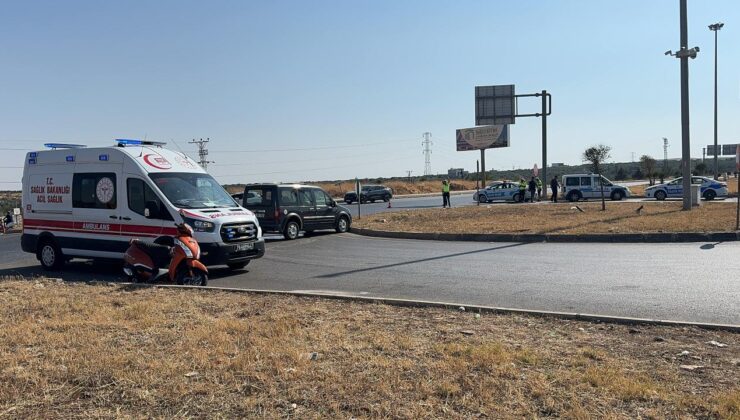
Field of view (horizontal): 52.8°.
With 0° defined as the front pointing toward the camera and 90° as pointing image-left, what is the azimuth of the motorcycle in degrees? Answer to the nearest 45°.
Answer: approximately 315°

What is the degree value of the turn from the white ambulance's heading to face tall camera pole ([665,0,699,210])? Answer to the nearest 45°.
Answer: approximately 45° to its left

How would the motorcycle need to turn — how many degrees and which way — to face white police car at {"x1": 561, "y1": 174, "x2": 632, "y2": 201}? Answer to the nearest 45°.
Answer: approximately 90° to its left

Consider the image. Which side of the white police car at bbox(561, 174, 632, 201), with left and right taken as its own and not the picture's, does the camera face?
right
